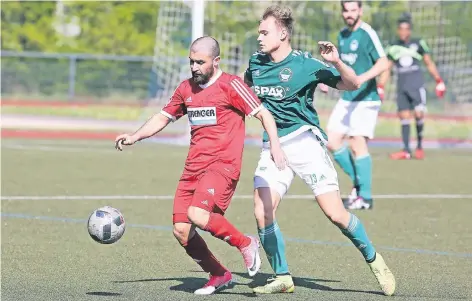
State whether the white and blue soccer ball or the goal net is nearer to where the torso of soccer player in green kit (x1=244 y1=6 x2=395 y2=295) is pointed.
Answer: the white and blue soccer ball

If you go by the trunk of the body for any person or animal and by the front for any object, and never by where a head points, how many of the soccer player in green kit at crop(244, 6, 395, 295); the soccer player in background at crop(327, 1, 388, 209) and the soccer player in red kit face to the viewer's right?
0

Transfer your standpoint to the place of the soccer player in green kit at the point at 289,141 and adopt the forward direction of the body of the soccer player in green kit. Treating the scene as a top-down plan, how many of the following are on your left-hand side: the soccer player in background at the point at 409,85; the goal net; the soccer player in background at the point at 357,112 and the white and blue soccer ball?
0

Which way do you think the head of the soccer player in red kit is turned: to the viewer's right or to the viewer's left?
to the viewer's left

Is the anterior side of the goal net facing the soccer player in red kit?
yes

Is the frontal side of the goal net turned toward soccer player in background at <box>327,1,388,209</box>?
yes

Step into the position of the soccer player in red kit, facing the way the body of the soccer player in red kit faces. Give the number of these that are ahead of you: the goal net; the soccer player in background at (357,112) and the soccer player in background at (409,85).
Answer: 0

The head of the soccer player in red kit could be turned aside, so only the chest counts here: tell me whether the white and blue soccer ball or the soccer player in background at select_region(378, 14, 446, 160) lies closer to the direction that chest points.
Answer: the white and blue soccer ball

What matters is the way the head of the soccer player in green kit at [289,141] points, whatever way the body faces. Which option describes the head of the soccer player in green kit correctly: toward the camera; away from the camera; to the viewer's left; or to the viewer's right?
to the viewer's left

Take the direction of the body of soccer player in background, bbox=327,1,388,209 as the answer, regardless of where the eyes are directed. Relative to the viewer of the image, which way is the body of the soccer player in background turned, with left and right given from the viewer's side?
facing the viewer and to the left of the viewer

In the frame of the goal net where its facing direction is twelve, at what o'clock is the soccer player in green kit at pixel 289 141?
The soccer player in green kit is roughly at 12 o'clock from the goal net.

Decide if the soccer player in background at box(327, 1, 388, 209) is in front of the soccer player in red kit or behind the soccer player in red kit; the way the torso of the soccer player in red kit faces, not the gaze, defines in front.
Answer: behind

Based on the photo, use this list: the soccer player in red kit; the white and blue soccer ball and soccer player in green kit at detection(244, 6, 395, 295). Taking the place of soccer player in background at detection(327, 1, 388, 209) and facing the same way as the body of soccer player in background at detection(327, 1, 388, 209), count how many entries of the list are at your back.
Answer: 0

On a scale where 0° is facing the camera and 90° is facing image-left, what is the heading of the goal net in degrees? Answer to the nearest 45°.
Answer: approximately 0°

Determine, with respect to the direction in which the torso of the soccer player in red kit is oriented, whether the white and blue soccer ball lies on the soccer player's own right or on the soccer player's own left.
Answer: on the soccer player's own right

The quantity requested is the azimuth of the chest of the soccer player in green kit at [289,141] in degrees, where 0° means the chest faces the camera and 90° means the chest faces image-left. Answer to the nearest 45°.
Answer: approximately 45°

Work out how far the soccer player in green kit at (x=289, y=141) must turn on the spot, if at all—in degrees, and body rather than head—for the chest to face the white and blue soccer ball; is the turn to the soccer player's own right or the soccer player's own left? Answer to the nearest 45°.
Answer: approximately 45° to the soccer player's own right

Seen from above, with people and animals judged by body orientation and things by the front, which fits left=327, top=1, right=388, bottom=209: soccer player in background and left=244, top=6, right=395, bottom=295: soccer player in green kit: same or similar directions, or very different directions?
same or similar directions

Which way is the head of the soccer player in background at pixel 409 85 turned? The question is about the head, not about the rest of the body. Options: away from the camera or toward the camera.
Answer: toward the camera

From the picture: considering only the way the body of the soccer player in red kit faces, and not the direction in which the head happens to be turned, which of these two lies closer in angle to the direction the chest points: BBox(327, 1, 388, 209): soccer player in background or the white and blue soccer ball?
the white and blue soccer ball

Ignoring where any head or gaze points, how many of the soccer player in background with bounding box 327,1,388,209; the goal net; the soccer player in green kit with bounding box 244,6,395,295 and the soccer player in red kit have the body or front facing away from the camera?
0
